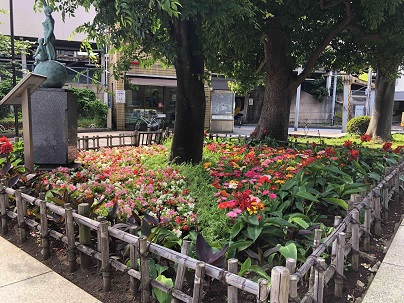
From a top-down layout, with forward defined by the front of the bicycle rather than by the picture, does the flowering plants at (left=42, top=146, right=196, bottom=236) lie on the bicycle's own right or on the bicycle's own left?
on the bicycle's own left

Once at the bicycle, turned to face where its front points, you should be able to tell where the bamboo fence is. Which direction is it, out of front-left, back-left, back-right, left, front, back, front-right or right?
left

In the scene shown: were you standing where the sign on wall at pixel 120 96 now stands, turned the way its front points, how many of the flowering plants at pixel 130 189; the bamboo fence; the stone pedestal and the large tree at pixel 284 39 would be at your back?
0

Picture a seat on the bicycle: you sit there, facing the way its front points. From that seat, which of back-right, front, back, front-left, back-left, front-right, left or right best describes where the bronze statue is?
left

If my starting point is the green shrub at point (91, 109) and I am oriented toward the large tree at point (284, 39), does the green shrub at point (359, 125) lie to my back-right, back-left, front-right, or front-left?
front-left

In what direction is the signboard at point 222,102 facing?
toward the camera

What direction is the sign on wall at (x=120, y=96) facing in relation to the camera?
toward the camera

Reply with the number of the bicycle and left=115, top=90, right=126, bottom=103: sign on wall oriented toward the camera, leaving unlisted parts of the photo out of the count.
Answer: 1

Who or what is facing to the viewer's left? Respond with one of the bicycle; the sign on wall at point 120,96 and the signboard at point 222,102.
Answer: the bicycle

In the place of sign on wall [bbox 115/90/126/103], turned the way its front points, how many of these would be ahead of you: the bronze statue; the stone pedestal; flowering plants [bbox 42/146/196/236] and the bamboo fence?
4

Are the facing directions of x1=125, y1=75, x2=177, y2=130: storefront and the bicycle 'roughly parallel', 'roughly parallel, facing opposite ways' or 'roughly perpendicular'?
roughly perpendicular

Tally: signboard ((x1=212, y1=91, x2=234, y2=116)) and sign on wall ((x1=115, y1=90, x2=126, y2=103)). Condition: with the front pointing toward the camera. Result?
2

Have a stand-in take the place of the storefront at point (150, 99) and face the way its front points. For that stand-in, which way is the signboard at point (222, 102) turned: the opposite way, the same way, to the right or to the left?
the same way

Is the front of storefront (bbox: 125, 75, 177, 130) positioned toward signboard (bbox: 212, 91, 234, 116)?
no

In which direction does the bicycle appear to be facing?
to the viewer's left

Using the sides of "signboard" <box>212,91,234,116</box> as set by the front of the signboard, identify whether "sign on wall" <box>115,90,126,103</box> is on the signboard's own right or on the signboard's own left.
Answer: on the signboard's own right

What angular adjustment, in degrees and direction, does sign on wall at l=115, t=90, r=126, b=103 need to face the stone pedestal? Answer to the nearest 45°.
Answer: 0° — it already faces it

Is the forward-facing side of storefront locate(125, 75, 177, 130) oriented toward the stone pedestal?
yes
